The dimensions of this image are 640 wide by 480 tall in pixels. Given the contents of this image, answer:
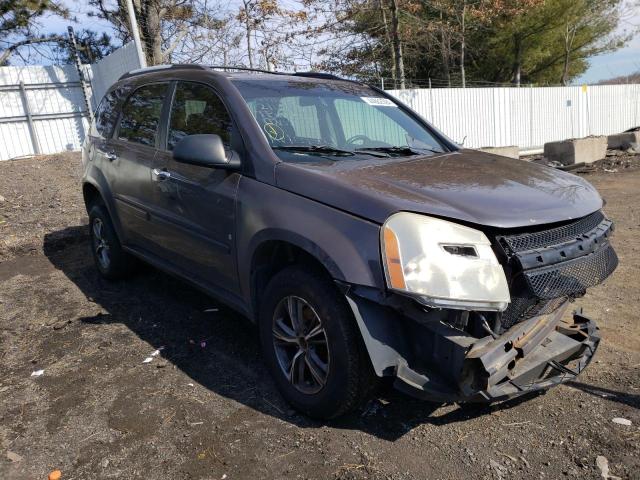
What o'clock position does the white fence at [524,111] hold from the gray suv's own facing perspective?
The white fence is roughly at 8 o'clock from the gray suv.

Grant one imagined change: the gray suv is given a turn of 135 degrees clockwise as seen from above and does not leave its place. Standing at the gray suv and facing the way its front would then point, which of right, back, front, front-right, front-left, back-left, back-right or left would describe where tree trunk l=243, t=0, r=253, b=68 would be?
right

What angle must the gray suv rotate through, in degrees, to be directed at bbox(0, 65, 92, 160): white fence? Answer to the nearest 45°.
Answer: approximately 180°

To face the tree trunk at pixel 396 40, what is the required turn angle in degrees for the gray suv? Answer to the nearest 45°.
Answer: approximately 135° to its left

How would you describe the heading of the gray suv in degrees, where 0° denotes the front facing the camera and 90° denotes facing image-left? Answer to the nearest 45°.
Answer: approximately 315°

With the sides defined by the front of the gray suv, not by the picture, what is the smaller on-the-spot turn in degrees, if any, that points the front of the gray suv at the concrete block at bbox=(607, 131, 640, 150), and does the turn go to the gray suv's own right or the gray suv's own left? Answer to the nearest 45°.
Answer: approximately 90° to the gray suv's own left
